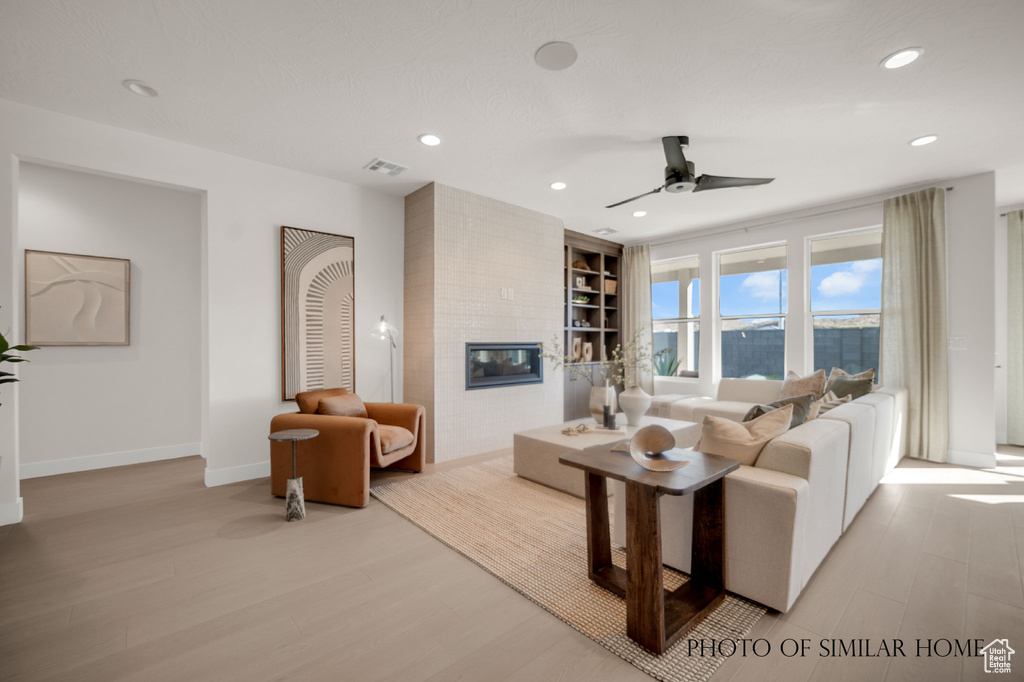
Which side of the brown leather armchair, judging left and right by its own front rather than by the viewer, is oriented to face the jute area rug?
front

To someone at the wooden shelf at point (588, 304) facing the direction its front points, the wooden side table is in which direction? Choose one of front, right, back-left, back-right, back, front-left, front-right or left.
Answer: front-right

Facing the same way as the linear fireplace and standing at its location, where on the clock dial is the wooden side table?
The wooden side table is roughly at 1 o'clock from the linear fireplace.

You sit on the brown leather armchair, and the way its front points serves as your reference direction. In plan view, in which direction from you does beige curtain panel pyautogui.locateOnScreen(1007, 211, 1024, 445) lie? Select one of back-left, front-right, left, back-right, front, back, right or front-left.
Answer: front-left

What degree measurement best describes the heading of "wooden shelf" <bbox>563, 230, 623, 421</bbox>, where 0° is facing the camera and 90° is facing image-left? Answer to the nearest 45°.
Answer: approximately 315°

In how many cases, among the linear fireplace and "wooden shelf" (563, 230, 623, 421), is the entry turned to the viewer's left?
0

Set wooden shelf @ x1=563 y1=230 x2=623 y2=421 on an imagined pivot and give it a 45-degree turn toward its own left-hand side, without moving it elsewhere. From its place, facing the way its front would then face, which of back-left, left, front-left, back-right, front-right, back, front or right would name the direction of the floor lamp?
back-right

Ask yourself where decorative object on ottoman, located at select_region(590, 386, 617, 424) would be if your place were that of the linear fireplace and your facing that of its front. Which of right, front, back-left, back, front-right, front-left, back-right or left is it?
front

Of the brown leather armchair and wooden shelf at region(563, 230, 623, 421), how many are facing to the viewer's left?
0

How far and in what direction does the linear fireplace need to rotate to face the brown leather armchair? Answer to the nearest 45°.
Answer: approximately 90° to its right

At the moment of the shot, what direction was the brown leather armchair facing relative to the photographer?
facing the viewer and to the right of the viewer

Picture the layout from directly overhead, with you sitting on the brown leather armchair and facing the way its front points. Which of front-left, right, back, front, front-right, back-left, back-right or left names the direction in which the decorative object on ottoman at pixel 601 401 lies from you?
front-left

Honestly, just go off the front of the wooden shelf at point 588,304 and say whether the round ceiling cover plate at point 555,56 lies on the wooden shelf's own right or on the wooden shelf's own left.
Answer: on the wooden shelf's own right

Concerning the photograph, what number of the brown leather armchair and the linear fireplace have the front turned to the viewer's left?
0

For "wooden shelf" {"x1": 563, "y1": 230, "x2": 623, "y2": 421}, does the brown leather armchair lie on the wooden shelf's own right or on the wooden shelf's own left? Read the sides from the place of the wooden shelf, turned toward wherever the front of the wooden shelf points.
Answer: on the wooden shelf's own right
